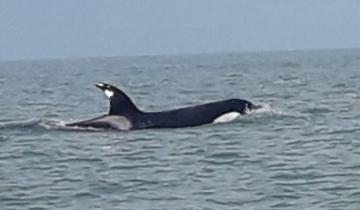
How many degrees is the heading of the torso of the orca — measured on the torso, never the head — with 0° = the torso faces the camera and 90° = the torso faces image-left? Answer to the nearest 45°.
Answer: approximately 270°
